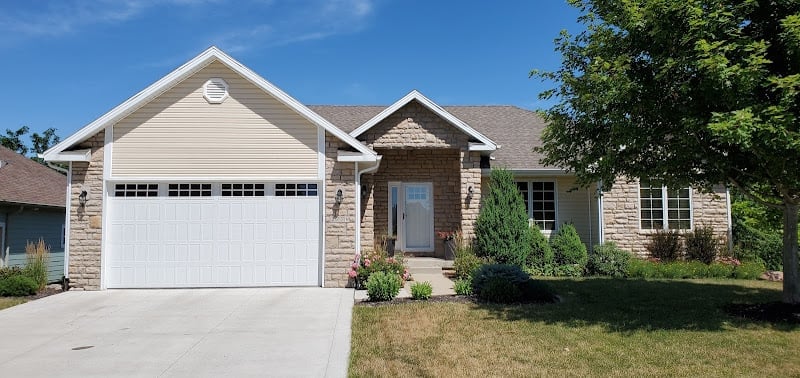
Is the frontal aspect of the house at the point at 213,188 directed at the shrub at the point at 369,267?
no

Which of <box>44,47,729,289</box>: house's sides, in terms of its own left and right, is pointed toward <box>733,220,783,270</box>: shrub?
left

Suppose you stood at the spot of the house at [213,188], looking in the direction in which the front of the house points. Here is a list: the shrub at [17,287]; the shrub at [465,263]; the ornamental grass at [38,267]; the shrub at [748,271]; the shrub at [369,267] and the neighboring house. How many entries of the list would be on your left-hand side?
3

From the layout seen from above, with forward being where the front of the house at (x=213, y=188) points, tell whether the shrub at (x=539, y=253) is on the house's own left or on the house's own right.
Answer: on the house's own left

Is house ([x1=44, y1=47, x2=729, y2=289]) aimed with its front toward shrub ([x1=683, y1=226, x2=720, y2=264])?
no

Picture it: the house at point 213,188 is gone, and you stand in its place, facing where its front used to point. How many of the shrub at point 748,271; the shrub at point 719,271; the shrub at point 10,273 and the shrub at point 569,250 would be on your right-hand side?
1

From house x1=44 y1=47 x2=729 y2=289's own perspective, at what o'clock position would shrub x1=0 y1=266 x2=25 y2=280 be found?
The shrub is roughly at 3 o'clock from the house.

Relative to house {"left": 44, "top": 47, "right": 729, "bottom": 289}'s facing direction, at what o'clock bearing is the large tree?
The large tree is roughly at 10 o'clock from the house.

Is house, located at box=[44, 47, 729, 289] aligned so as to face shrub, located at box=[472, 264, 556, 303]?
yes

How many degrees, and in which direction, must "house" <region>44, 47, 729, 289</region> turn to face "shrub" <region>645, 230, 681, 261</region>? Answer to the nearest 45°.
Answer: approximately 90° to its left

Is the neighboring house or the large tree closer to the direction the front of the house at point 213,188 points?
the large tree

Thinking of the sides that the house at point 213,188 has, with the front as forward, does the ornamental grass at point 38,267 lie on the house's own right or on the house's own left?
on the house's own right

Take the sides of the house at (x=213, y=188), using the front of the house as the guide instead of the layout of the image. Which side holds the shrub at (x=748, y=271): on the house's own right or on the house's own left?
on the house's own left

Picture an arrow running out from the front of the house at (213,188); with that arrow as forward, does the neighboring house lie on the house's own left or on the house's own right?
on the house's own right

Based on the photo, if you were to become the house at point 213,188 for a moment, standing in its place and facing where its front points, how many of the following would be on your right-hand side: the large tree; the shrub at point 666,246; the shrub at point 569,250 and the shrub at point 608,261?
0

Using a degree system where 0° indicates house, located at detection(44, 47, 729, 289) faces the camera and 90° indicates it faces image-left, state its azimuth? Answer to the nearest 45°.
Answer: approximately 0°
